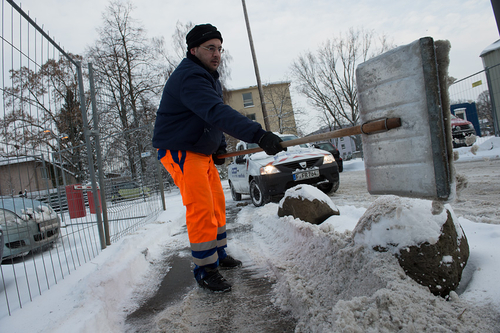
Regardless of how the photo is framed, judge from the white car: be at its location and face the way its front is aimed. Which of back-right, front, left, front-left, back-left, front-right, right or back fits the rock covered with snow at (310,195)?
front-right

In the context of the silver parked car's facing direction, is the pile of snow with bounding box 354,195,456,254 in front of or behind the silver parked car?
in front

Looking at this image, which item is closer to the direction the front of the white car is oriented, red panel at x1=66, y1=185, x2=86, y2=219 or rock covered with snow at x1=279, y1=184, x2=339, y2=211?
the rock covered with snow

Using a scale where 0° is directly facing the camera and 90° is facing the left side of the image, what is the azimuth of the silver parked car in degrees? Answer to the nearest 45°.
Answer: approximately 315°

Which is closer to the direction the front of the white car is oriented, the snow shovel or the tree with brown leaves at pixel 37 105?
the snow shovel

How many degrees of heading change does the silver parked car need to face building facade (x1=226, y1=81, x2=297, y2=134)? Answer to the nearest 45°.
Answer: approximately 90° to its left

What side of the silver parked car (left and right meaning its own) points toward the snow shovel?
front

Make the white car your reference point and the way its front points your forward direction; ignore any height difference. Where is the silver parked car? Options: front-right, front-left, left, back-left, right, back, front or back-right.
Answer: right

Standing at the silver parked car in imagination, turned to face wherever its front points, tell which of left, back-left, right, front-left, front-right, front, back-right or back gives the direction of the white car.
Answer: front-left

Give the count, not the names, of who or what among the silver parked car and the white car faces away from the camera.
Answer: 0

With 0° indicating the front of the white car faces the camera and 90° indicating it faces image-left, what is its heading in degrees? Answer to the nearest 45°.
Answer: approximately 315°
